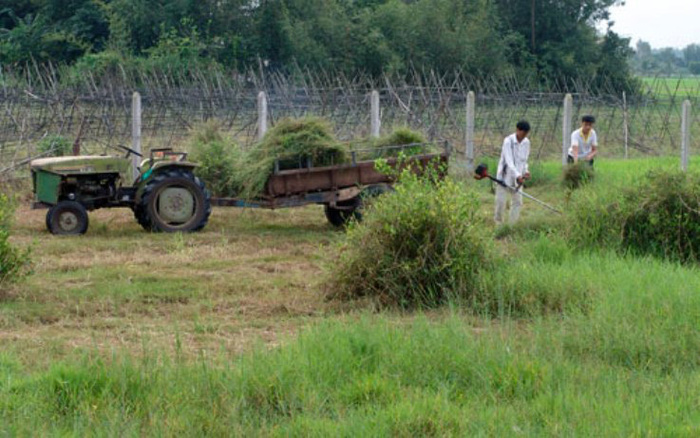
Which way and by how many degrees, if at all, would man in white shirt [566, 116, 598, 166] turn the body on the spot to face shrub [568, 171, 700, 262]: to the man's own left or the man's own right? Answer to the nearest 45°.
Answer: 0° — they already face it

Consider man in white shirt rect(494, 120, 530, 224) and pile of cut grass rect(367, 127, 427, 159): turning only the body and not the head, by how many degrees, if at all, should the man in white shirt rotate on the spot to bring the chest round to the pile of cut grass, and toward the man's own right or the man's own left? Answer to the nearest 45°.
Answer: approximately 135° to the man's own right

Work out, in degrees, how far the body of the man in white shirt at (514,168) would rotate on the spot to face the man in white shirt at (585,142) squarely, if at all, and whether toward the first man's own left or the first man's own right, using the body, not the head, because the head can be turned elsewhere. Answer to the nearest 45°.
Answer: approximately 90° to the first man's own left

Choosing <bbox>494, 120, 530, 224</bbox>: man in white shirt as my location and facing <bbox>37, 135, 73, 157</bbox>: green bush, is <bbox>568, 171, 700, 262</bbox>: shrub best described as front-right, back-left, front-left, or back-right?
back-left

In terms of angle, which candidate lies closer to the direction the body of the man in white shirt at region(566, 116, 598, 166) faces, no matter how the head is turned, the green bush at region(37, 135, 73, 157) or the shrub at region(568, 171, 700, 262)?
the shrub

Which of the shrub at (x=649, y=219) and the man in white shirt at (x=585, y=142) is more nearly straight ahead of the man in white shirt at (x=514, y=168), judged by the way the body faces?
the shrub

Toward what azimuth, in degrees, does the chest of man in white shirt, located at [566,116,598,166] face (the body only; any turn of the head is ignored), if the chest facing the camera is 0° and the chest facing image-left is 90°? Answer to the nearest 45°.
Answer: approximately 0°

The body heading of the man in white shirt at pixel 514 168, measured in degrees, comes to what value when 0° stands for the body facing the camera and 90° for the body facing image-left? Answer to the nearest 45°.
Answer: approximately 315°

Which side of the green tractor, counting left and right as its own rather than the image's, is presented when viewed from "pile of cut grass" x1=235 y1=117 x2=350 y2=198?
back

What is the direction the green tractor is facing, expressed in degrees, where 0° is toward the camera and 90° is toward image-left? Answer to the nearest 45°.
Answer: approximately 90°

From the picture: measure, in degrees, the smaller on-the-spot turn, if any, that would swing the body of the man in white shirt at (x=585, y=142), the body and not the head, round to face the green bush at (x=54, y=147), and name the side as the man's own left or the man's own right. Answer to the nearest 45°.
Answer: approximately 90° to the man's own right

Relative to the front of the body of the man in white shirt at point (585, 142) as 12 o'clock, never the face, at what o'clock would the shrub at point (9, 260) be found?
The shrub is roughly at 1 o'clock from the man in white shirt.
